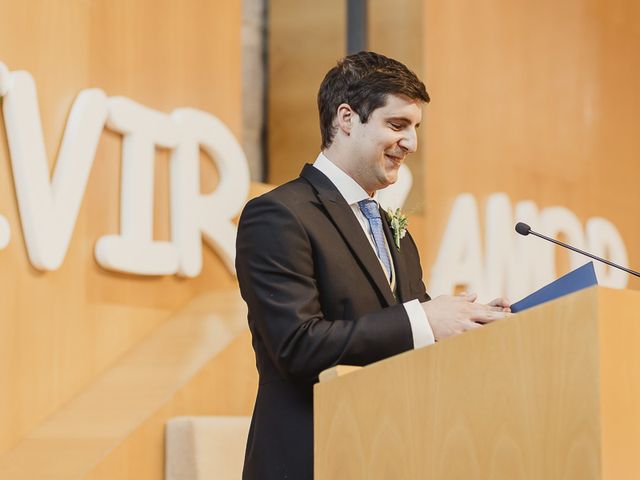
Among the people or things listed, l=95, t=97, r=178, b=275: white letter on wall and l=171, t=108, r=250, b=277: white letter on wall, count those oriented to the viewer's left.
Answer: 0

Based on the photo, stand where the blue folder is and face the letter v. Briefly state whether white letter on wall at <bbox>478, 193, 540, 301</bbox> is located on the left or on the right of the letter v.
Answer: right

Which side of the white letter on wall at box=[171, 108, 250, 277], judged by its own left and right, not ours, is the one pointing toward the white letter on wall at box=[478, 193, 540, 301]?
left

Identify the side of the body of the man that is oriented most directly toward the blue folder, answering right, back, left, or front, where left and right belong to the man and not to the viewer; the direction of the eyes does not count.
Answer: front

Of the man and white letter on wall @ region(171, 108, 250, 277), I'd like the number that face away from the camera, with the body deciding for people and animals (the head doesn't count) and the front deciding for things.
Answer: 0

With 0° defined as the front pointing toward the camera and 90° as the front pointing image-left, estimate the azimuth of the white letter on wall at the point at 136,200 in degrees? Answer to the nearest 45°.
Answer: approximately 315°

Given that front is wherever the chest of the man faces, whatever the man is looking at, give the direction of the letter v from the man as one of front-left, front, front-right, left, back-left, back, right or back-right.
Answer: back

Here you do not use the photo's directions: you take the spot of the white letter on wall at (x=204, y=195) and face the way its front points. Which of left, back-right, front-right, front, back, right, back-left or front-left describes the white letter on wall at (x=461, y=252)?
left

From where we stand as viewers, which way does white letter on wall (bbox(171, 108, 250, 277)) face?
facing the viewer and to the right of the viewer
